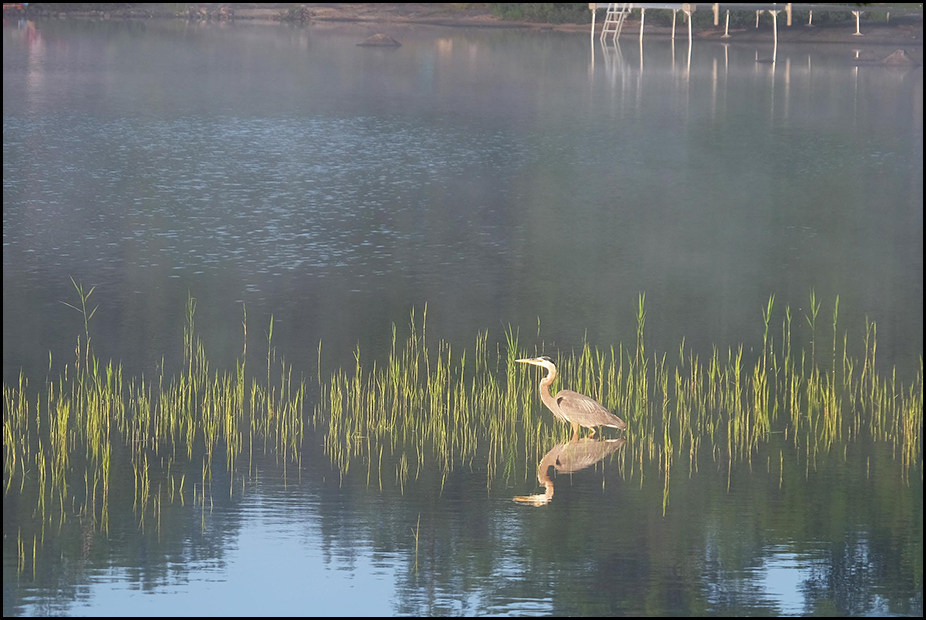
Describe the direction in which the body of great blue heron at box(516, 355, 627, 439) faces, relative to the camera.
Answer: to the viewer's left
